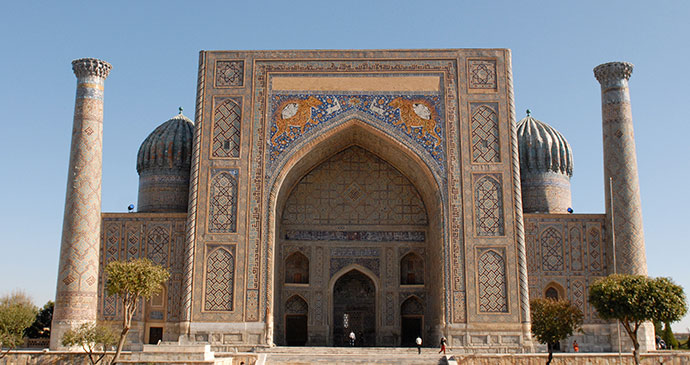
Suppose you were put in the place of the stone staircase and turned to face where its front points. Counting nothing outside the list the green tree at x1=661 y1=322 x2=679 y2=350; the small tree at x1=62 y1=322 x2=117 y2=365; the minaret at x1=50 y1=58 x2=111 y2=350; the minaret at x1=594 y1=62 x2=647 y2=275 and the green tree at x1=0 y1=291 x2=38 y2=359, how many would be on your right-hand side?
3

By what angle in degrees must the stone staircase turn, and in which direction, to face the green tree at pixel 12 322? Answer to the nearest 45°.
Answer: approximately 90° to its right

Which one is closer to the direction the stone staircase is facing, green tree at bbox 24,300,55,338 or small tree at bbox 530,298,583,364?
the small tree

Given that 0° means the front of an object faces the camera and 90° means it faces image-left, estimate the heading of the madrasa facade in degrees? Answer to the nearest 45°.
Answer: approximately 0°

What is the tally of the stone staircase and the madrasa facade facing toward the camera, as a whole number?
2

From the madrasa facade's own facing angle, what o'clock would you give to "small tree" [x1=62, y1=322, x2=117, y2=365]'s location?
The small tree is roughly at 2 o'clock from the madrasa facade.

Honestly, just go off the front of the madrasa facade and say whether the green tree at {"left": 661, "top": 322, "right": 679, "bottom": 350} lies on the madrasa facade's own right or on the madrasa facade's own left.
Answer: on the madrasa facade's own left

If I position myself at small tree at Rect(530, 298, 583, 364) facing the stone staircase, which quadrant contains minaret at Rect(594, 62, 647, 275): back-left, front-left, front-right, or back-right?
back-right

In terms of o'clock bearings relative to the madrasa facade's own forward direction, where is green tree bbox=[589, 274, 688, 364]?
The green tree is roughly at 10 o'clock from the madrasa facade.

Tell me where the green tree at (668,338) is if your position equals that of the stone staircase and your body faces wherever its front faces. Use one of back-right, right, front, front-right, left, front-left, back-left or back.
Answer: back-left
